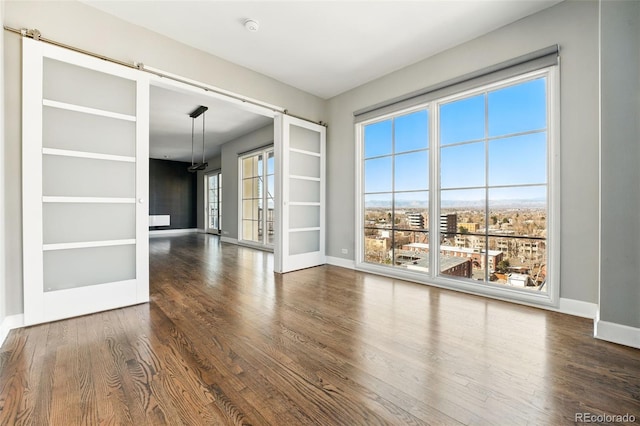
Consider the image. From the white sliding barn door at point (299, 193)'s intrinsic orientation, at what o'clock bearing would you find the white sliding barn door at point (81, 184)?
The white sliding barn door at point (81, 184) is roughly at 3 o'clock from the white sliding barn door at point (299, 193).

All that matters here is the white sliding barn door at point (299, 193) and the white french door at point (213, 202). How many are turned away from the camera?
0

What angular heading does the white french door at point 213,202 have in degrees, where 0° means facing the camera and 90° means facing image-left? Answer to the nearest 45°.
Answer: approximately 45°

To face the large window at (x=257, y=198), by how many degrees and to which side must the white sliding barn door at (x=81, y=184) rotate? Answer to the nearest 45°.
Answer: approximately 90° to its left

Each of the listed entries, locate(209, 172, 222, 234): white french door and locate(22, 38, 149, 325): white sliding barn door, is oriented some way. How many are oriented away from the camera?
0

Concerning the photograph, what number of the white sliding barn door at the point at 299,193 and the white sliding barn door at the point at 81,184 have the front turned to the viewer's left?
0

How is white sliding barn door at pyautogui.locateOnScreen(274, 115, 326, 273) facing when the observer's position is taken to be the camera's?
facing the viewer and to the right of the viewer

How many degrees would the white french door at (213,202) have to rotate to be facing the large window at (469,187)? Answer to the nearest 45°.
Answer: approximately 45° to its left
